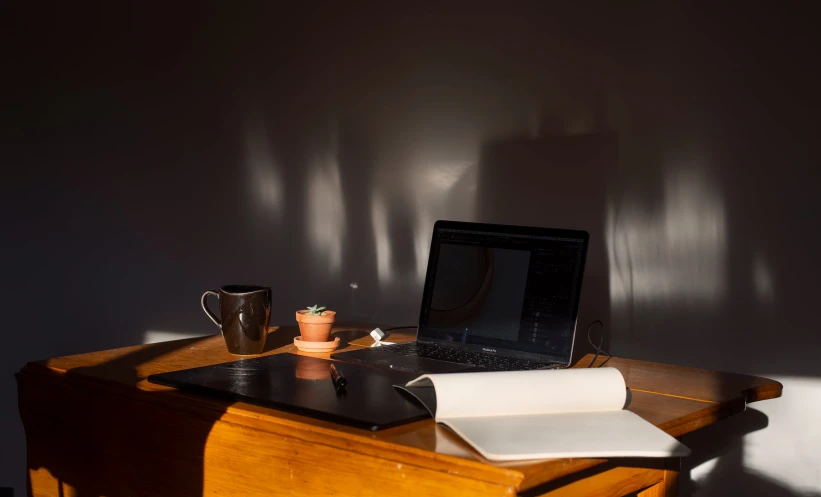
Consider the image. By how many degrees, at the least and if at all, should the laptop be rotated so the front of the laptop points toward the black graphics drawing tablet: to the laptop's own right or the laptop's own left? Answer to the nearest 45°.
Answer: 0° — it already faces it

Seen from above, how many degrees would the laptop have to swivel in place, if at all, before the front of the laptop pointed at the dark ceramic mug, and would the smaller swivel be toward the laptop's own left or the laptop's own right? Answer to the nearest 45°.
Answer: approximately 45° to the laptop's own right

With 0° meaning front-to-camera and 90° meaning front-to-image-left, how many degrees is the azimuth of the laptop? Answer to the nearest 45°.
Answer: approximately 45°

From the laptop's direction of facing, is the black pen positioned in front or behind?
in front
